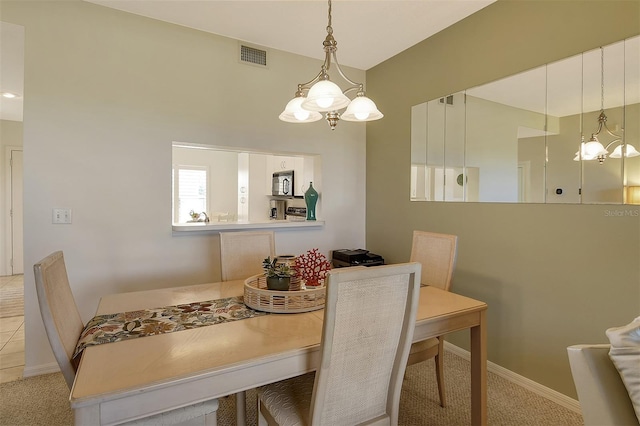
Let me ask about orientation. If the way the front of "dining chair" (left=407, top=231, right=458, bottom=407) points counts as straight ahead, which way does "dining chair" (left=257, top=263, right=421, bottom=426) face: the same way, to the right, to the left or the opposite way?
to the right

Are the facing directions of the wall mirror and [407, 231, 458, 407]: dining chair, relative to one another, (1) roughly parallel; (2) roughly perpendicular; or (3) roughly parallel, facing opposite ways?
roughly parallel

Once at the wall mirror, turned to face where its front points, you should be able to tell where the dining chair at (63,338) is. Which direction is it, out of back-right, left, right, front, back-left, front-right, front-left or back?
front

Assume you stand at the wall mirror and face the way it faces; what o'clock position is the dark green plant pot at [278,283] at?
The dark green plant pot is roughly at 12 o'clock from the wall mirror.

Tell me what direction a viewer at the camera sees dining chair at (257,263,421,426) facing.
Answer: facing away from the viewer and to the left of the viewer

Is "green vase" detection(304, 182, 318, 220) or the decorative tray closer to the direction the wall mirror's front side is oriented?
the decorative tray

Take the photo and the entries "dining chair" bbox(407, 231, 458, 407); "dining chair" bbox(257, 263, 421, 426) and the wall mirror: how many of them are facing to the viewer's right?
0

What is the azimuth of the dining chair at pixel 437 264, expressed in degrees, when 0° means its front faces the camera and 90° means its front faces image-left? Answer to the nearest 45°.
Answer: approximately 45°

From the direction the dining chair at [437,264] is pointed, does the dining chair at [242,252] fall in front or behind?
in front

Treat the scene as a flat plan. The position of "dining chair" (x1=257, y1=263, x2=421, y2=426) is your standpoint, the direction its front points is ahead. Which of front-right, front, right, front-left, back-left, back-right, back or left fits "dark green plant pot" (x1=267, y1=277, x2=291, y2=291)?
front

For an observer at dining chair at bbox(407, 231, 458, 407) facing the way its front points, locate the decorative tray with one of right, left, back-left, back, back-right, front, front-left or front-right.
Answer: front

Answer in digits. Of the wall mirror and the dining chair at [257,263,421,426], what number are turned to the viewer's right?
0

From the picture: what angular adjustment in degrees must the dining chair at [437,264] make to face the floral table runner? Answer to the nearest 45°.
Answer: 0° — it already faces it

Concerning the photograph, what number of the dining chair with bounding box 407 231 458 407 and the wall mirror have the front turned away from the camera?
0

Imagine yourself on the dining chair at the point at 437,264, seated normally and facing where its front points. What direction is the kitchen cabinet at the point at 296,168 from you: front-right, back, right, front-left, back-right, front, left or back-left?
right

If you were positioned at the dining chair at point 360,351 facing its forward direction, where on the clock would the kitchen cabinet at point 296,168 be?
The kitchen cabinet is roughly at 1 o'clock from the dining chair.

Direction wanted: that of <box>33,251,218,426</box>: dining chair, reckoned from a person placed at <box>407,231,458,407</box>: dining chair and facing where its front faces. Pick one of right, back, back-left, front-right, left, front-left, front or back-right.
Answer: front

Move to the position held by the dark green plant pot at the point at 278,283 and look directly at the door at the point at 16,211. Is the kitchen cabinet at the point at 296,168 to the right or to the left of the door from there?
right

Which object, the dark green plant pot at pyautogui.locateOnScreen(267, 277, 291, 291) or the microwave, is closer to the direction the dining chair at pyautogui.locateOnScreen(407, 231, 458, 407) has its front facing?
the dark green plant pot

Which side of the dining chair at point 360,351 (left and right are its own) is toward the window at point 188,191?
front
